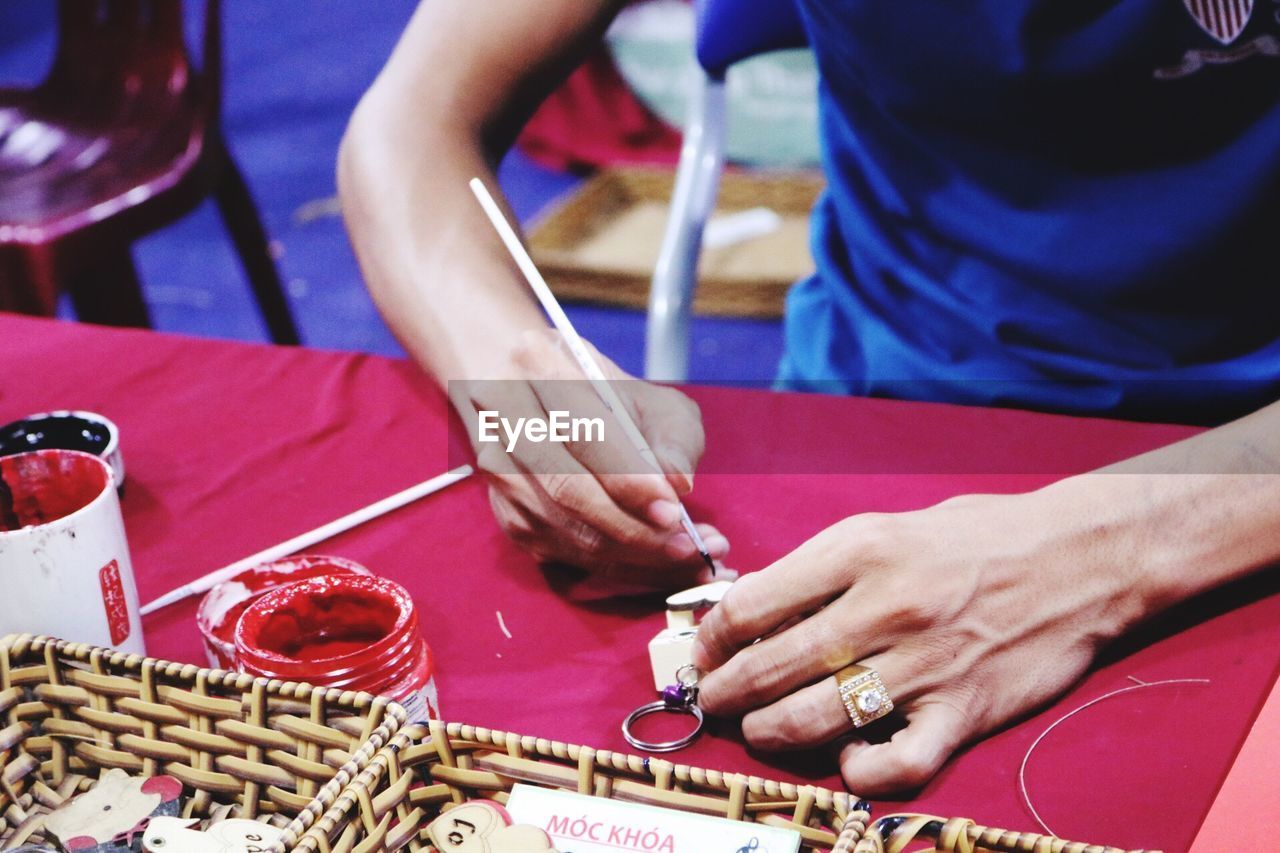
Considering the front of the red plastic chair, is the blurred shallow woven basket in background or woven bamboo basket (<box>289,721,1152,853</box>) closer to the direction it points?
the woven bamboo basket

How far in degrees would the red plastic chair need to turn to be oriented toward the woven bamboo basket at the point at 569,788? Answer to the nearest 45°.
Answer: approximately 45° to its left

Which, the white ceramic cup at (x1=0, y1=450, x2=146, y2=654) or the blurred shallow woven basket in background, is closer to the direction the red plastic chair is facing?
the white ceramic cup
